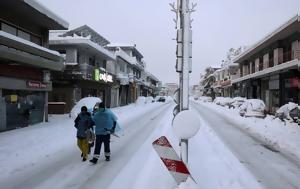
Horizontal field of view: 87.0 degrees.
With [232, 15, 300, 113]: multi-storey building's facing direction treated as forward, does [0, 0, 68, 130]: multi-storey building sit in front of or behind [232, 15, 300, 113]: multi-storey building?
in front

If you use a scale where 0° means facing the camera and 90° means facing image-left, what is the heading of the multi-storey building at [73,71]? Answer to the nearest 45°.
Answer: approximately 315°

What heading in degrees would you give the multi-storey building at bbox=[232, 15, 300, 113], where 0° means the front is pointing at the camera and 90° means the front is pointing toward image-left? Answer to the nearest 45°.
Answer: approximately 45°

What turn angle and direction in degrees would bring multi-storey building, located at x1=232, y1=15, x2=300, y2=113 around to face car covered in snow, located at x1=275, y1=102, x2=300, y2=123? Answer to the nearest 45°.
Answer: approximately 45° to its left

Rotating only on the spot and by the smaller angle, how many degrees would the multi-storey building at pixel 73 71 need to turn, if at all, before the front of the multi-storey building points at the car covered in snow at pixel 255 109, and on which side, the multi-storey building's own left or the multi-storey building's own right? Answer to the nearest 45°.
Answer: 0° — it already faces it

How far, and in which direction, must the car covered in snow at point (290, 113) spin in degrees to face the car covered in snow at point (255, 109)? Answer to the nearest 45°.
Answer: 0° — it already faces it

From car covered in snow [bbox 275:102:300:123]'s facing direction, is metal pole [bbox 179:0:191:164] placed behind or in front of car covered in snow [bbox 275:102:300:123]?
in front

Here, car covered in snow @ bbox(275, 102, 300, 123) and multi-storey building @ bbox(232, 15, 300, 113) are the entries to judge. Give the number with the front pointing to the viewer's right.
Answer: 0

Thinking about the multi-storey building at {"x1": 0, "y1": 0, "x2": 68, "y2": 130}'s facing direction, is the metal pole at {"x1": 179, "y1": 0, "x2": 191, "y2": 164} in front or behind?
in front
